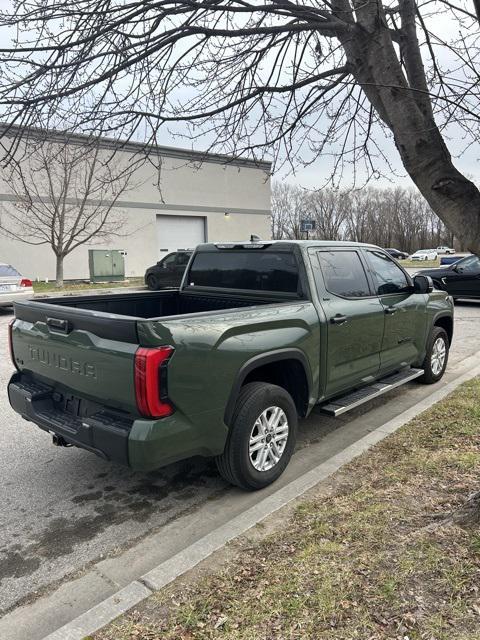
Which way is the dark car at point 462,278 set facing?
to the viewer's left

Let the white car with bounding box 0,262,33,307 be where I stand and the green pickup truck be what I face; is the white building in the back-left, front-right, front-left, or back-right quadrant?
back-left

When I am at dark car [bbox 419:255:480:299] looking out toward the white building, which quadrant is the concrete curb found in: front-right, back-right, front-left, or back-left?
back-left

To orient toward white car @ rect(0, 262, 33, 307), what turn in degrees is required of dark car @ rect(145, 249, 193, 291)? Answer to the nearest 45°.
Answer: approximately 45° to its left

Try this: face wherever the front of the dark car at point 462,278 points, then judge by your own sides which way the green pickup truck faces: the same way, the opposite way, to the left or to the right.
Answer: to the right

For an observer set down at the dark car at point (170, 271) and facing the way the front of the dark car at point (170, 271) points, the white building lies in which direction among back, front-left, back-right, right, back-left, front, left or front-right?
right

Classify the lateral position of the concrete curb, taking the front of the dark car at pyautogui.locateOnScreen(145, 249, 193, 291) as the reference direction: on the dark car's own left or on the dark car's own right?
on the dark car's own left

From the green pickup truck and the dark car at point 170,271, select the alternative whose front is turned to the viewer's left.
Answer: the dark car

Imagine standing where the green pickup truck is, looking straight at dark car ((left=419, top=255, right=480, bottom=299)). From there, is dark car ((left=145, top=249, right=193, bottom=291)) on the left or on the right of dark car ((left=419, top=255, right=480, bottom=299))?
left

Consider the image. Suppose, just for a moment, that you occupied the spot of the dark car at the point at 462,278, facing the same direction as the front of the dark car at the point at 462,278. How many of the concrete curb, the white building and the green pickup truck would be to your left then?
2

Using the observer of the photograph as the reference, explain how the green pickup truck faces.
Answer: facing away from the viewer and to the right of the viewer

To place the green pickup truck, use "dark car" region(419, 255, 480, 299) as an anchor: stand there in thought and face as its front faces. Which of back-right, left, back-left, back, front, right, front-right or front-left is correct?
left

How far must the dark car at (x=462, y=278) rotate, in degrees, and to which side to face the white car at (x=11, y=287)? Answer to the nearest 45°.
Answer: approximately 45° to its left

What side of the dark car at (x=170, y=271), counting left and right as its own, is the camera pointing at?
left
